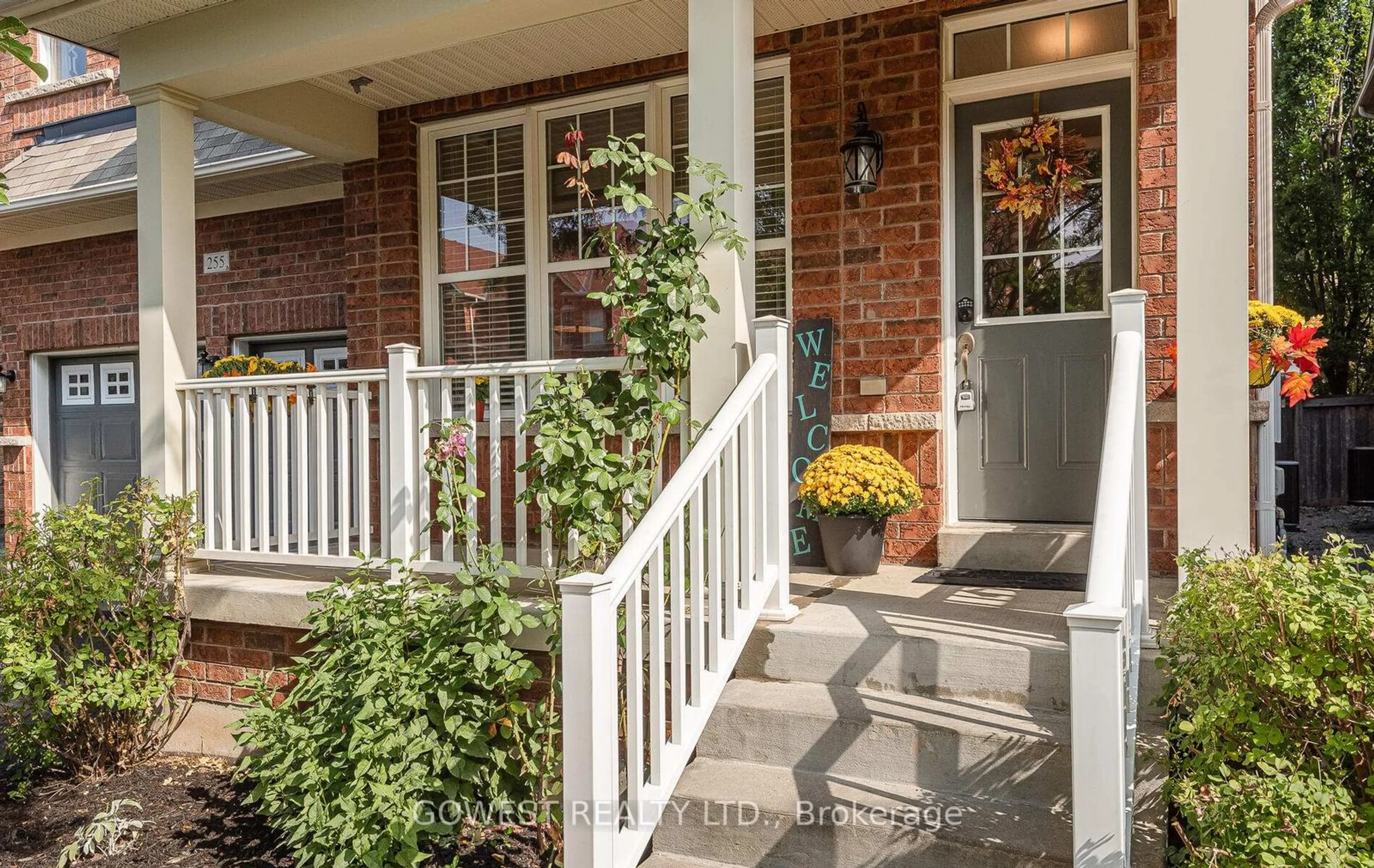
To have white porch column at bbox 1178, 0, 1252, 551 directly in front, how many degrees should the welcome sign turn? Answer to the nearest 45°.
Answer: approximately 45° to its left

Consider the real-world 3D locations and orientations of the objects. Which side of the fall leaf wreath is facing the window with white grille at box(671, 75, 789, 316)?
right

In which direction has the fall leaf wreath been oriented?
toward the camera

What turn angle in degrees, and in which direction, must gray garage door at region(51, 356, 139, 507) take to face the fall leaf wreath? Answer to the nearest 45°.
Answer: approximately 45° to its left

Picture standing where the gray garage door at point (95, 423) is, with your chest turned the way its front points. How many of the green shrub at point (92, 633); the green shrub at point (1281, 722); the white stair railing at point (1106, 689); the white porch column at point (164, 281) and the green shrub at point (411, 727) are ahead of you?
5

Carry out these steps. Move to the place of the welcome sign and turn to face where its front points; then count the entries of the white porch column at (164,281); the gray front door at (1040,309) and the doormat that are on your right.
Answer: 1

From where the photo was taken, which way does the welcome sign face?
toward the camera

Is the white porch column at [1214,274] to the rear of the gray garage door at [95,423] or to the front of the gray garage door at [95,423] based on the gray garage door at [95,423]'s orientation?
to the front

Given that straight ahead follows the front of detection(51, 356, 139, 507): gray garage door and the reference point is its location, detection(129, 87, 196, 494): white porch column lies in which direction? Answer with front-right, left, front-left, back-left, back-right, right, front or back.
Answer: front

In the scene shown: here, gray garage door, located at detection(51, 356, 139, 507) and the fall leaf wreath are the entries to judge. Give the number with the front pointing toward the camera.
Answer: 2

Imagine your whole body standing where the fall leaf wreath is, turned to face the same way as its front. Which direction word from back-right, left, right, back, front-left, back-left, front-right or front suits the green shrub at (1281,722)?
front

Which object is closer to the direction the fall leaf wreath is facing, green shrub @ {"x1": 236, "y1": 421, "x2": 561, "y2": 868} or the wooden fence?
the green shrub

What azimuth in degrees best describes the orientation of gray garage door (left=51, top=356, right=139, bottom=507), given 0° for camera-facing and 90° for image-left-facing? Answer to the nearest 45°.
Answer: approximately 0°

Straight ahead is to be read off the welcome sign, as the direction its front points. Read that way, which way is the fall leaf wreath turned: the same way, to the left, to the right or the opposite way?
the same way

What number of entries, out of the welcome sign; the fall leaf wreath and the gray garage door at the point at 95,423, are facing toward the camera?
3
